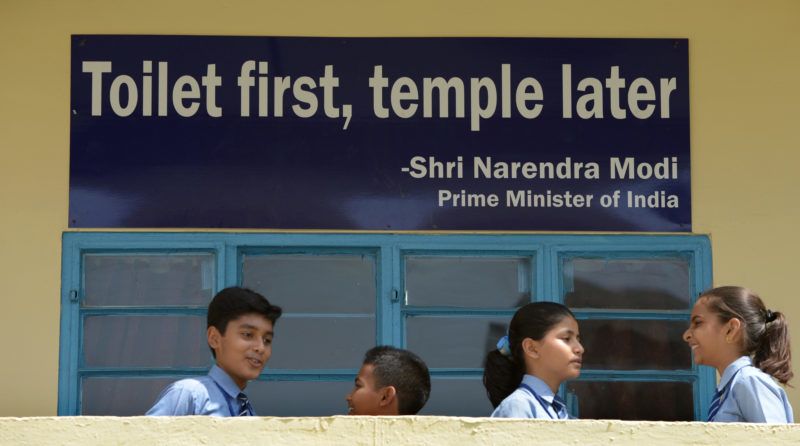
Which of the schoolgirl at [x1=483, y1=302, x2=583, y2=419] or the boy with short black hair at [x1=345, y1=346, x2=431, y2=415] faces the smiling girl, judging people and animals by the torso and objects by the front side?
the schoolgirl

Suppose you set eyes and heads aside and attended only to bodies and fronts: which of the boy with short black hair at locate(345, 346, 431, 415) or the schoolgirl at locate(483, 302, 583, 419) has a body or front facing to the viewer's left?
the boy with short black hair

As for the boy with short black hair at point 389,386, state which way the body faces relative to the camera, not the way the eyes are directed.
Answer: to the viewer's left

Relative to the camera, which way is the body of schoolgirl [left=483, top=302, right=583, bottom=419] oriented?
to the viewer's right

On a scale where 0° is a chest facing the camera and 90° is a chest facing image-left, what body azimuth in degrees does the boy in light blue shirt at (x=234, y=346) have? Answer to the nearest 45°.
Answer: approximately 315°

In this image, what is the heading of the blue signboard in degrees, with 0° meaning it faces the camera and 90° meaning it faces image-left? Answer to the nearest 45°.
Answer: approximately 0°

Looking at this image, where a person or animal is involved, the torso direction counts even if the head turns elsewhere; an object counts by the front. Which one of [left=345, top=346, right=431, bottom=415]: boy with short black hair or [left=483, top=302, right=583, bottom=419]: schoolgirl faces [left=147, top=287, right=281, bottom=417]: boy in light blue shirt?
the boy with short black hair

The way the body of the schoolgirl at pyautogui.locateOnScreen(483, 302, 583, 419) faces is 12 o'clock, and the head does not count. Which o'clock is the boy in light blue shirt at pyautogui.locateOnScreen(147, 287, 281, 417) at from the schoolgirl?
The boy in light blue shirt is roughly at 6 o'clock from the schoolgirl.

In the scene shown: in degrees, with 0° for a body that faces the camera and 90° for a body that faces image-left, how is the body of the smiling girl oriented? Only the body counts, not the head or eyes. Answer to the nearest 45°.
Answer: approximately 90°

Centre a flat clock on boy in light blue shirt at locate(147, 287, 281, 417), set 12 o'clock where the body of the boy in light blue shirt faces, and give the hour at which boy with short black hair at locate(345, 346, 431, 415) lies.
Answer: The boy with short black hair is roughly at 11 o'clock from the boy in light blue shirt.

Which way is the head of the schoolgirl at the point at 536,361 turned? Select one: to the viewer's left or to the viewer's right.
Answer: to the viewer's right

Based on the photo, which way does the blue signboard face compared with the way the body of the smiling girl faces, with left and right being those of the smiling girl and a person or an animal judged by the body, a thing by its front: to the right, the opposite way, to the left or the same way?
to the left
